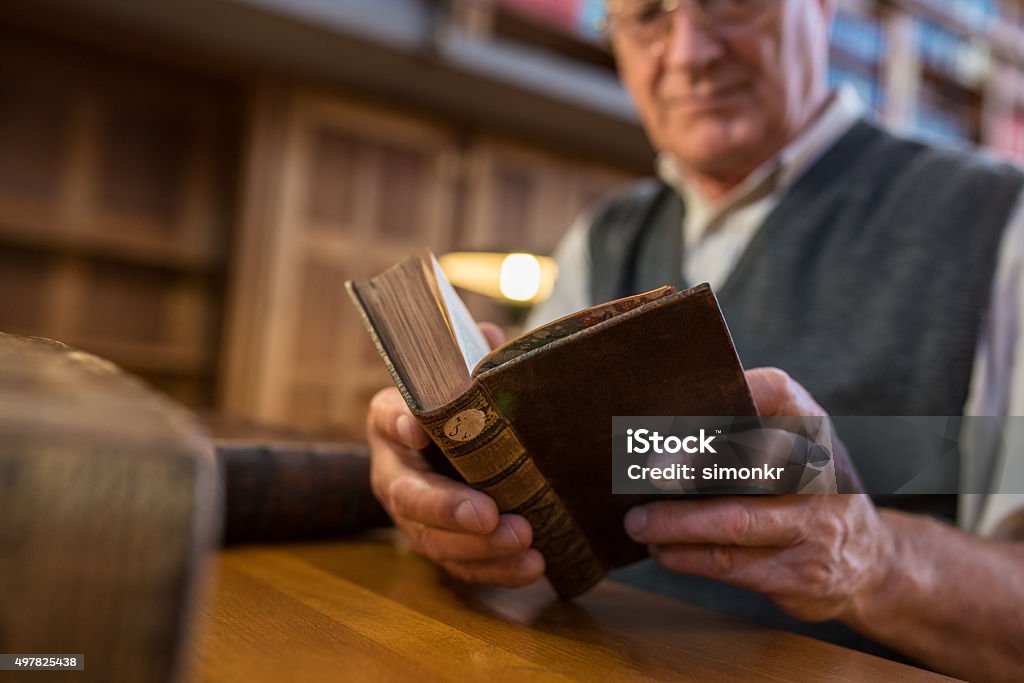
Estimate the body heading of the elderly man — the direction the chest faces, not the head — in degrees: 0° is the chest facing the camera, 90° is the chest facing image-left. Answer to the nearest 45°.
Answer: approximately 45°

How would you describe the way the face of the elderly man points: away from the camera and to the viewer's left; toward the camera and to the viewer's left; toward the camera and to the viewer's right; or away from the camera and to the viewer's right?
toward the camera and to the viewer's left

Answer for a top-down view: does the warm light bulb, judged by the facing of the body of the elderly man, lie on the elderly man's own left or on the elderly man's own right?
on the elderly man's own right

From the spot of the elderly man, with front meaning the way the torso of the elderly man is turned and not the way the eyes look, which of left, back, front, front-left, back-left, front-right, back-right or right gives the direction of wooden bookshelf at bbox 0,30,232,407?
right
